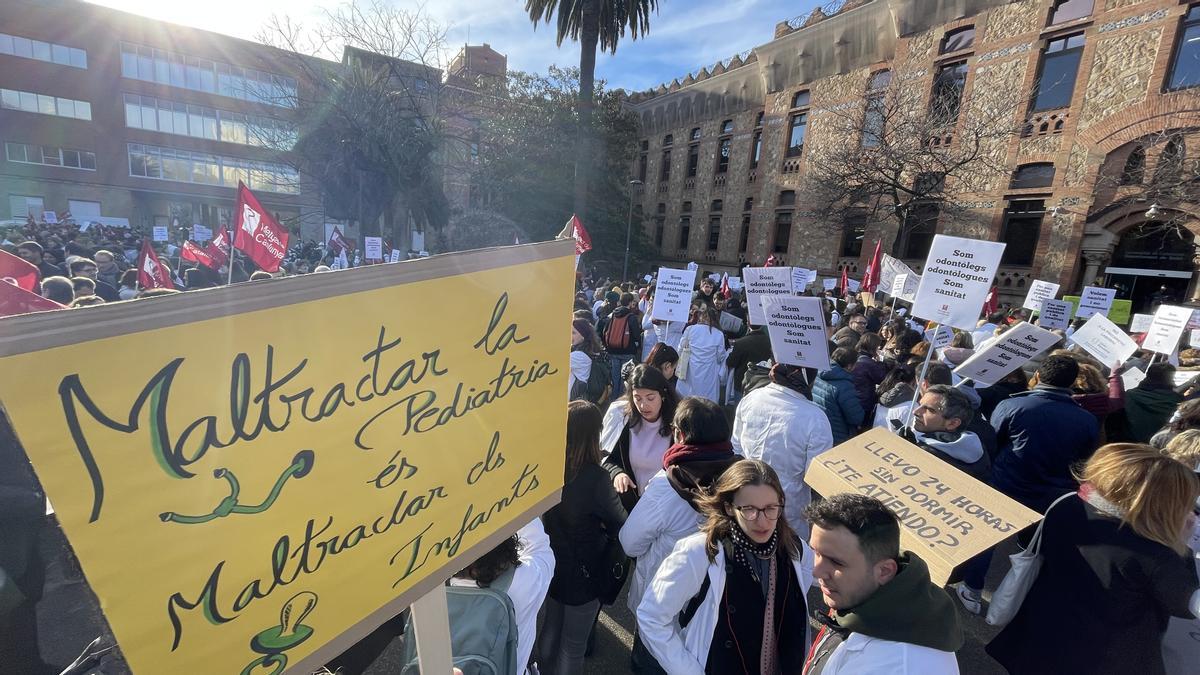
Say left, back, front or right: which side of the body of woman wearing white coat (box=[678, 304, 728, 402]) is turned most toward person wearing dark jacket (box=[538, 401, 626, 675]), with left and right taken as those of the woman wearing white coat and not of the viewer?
back

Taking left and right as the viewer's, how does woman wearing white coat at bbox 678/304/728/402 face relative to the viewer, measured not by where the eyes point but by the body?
facing away from the viewer

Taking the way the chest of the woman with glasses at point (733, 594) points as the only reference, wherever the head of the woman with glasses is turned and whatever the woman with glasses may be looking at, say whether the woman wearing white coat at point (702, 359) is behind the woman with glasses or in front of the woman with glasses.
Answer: behind

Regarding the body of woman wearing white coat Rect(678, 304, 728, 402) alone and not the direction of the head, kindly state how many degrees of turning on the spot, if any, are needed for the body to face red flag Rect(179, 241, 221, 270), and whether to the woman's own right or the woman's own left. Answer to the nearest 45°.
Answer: approximately 90° to the woman's own left

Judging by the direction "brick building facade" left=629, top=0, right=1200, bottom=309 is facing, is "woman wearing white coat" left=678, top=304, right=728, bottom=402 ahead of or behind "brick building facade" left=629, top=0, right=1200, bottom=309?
ahead

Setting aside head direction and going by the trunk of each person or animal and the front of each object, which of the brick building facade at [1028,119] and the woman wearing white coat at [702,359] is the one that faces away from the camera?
the woman wearing white coat

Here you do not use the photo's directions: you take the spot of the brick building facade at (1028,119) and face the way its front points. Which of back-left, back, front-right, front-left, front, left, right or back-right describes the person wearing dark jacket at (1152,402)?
front-left

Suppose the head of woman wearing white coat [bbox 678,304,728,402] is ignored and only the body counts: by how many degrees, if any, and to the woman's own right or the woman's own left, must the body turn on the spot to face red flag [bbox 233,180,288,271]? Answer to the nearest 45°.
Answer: approximately 90° to the woman's own left

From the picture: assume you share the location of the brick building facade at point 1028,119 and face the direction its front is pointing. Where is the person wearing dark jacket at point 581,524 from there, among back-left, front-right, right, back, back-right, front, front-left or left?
front-left

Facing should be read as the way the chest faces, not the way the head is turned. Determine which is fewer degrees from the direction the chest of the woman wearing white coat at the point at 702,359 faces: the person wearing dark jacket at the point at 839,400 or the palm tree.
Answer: the palm tree

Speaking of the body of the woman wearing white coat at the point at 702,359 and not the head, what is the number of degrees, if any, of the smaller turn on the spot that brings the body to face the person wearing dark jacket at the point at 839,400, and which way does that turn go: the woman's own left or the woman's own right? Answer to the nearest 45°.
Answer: approximately 135° to the woman's own right

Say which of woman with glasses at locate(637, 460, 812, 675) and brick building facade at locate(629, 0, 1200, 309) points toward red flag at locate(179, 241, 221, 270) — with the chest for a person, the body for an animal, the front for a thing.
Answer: the brick building facade

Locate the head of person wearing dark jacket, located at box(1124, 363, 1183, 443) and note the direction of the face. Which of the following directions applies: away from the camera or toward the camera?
away from the camera

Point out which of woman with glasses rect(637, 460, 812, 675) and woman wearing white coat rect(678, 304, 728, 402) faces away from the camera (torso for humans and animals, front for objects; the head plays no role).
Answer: the woman wearing white coat

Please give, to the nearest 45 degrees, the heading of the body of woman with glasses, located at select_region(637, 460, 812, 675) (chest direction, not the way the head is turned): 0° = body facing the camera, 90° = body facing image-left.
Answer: approximately 315°
